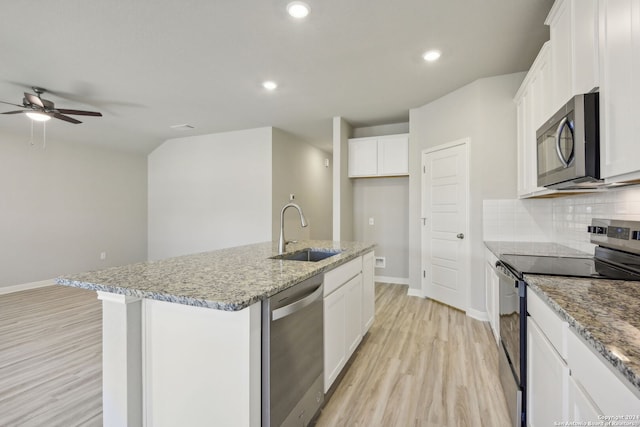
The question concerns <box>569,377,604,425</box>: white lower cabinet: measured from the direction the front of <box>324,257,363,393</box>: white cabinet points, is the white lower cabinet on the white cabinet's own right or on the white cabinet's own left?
on the white cabinet's own right

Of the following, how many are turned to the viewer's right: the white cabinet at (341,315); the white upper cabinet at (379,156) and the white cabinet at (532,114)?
1

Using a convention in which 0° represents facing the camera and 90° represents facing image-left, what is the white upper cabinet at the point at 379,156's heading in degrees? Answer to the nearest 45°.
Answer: approximately 0°

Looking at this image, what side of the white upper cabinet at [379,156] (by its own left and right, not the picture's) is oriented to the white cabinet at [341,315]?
front

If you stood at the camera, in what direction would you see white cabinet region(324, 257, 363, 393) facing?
facing to the right of the viewer

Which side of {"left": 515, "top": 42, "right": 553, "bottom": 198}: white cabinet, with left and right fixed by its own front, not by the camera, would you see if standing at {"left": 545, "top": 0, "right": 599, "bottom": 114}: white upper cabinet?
left

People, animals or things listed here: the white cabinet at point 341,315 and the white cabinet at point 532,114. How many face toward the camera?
0

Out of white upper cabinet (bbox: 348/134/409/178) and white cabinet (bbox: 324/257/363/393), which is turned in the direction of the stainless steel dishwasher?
the white upper cabinet

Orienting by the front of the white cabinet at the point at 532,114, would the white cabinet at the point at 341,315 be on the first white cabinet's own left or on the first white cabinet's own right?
on the first white cabinet's own left

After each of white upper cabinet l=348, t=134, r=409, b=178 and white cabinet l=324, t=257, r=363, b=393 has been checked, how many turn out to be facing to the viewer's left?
0

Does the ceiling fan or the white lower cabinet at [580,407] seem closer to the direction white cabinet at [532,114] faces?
the ceiling fan

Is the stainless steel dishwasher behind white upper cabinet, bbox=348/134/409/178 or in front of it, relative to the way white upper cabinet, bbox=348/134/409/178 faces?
in front

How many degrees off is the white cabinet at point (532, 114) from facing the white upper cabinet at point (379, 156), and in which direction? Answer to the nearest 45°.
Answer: approximately 45° to its right

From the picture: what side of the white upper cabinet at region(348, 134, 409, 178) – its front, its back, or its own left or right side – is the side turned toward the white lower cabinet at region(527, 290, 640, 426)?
front
